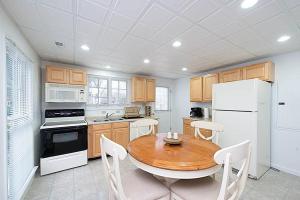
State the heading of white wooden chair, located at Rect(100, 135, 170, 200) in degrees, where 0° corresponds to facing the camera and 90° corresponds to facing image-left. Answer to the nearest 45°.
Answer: approximately 225°

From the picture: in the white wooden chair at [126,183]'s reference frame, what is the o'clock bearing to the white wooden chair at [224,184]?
the white wooden chair at [224,184] is roughly at 2 o'clock from the white wooden chair at [126,183].

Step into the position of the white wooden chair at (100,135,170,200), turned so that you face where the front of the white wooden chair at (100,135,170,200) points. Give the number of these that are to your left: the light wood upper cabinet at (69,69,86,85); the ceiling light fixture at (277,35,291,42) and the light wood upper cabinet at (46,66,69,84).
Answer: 2

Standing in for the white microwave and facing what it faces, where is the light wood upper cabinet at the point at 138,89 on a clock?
The light wood upper cabinet is roughly at 9 o'clock from the white microwave.

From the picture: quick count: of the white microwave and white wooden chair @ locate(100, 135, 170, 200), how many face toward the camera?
1

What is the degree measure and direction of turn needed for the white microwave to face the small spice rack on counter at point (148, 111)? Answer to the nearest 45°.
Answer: approximately 90° to its left

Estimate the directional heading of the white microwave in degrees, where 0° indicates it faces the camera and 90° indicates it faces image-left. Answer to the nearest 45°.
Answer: approximately 0°
